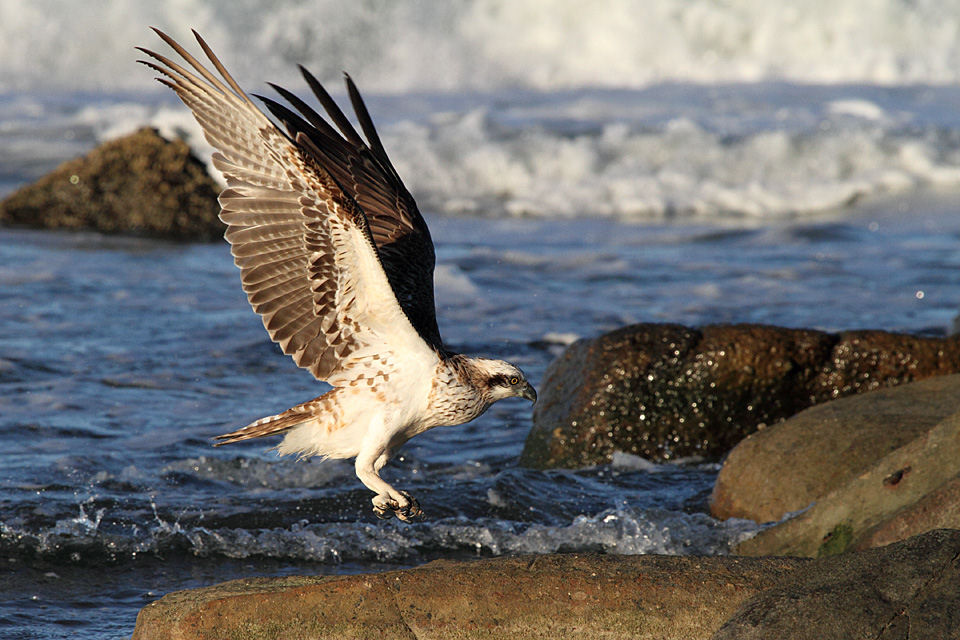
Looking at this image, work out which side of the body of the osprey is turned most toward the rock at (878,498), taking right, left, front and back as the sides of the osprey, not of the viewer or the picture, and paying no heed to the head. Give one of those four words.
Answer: front

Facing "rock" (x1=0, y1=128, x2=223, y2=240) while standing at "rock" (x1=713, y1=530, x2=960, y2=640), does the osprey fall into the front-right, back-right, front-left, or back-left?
front-left

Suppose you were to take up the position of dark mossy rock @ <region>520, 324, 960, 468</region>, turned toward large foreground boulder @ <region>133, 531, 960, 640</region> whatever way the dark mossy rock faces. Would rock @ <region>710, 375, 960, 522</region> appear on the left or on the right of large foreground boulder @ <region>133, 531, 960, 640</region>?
left

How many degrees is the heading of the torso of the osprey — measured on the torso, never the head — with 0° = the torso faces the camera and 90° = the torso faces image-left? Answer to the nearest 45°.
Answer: approximately 270°

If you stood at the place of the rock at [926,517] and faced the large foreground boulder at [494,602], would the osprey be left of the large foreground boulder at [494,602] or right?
right

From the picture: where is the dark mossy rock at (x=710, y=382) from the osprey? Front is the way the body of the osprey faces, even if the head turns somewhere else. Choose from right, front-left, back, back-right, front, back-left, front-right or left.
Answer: front-left

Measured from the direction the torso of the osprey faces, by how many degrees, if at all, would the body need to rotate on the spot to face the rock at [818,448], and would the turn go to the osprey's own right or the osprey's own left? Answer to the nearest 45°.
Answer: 0° — it already faces it

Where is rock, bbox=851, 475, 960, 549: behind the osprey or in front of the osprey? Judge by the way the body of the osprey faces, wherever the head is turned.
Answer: in front

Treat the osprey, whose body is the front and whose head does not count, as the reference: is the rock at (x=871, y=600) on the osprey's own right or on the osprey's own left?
on the osprey's own right

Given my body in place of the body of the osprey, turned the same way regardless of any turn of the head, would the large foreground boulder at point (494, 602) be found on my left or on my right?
on my right
